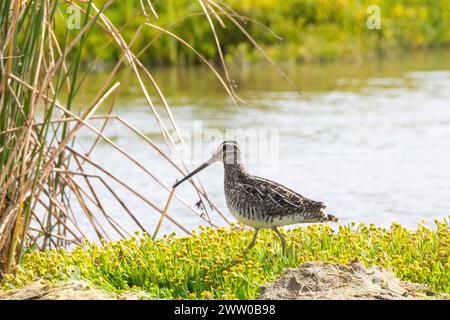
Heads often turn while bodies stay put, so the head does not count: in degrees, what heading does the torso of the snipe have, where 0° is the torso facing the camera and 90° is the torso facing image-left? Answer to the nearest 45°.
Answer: approximately 90°

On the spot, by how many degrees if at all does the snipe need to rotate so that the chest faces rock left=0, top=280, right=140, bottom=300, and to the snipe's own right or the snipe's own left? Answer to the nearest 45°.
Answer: approximately 45° to the snipe's own left

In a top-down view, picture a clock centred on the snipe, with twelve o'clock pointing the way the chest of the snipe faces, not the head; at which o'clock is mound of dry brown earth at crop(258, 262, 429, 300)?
The mound of dry brown earth is roughly at 8 o'clock from the snipe.
